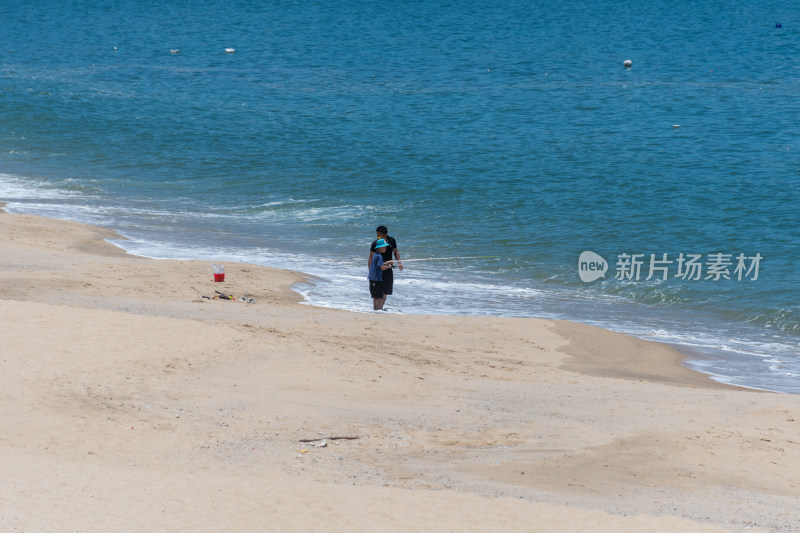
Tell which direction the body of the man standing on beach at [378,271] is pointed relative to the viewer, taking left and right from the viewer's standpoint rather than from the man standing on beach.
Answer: facing away from the viewer and to the right of the viewer
